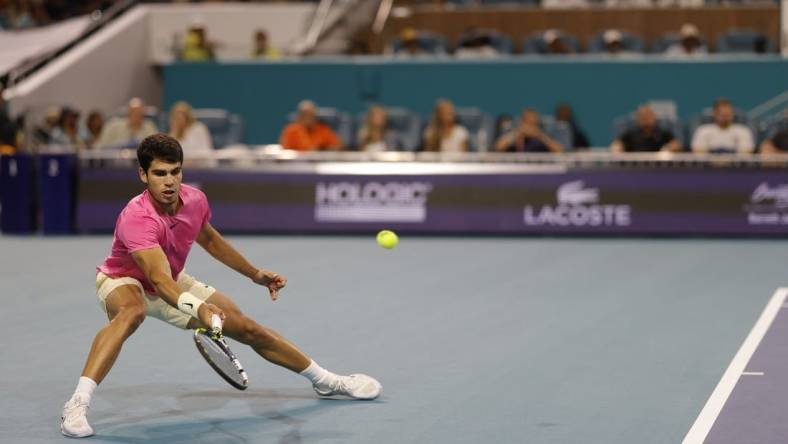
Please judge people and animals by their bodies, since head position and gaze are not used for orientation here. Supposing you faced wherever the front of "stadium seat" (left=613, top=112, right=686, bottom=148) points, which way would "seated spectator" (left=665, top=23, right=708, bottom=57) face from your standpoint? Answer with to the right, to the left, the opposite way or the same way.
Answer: the same way

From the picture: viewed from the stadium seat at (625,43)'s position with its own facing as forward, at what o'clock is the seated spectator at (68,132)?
The seated spectator is roughly at 2 o'clock from the stadium seat.

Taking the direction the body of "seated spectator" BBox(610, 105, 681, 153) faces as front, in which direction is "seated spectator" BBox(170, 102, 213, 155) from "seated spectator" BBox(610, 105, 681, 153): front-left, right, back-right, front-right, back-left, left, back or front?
right

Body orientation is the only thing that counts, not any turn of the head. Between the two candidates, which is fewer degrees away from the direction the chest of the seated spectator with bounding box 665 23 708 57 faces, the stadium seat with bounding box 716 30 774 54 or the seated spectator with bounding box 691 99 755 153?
the seated spectator

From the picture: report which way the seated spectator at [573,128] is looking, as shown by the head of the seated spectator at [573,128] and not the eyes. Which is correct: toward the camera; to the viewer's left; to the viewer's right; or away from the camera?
toward the camera

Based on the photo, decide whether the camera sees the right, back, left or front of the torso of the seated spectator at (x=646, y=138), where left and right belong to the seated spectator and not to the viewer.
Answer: front

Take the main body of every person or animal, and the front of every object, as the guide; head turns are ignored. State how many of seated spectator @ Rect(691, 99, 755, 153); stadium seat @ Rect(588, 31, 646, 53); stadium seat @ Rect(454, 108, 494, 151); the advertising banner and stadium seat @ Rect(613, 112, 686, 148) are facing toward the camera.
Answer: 5

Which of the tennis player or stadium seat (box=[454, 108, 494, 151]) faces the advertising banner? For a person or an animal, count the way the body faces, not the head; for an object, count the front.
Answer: the stadium seat

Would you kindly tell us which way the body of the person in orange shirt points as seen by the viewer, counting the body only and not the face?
toward the camera

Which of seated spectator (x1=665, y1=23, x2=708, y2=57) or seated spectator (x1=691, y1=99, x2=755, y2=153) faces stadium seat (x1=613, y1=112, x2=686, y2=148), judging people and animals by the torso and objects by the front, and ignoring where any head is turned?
seated spectator (x1=665, y1=23, x2=708, y2=57)

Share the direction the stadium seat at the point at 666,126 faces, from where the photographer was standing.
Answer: facing the viewer

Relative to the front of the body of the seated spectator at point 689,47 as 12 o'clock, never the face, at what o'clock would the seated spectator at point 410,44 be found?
the seated spectator at point 410,44 is roughly at 3 o'clock from the seated spectator at point 689,47.

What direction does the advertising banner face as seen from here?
toward the camera

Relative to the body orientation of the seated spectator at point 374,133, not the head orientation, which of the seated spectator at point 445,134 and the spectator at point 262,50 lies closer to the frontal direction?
the seated spectator

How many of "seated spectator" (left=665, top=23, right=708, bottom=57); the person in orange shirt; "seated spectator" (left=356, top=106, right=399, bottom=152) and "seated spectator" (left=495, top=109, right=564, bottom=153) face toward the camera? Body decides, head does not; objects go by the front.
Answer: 4

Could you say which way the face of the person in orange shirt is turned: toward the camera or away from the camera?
toward the camera
